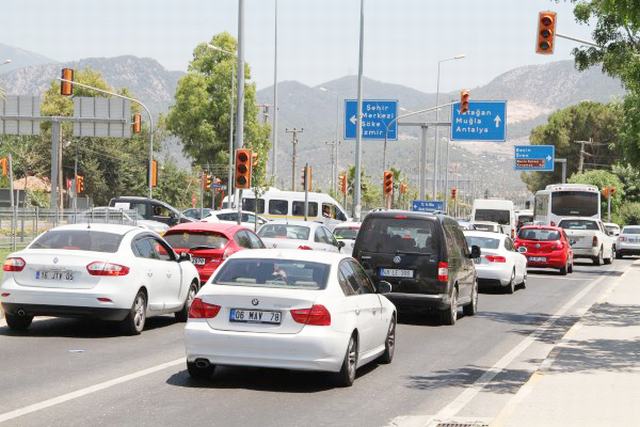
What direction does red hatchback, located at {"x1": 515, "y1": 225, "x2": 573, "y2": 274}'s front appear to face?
away from the camera

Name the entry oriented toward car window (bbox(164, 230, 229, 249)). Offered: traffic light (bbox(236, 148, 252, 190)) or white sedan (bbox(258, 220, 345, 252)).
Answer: the traffic light

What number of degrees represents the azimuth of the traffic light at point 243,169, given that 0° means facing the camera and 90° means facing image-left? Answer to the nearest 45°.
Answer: approximately 0°

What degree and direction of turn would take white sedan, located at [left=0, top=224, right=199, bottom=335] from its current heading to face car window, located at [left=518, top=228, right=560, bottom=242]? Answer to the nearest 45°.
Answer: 0° — it already faces it

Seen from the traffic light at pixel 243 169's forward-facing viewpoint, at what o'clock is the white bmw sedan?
The white bmw sedan is roughly at 12 o'clock from the traffic light.

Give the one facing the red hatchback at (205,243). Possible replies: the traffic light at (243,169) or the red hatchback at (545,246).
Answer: the traffic light

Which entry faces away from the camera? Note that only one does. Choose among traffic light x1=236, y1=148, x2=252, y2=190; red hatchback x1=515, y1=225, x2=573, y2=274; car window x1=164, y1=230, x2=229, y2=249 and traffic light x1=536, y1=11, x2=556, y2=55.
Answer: the red hatchback

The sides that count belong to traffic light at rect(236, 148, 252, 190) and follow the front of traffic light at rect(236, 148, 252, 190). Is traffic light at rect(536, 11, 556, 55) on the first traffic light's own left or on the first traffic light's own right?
on the first traffic light's own left
